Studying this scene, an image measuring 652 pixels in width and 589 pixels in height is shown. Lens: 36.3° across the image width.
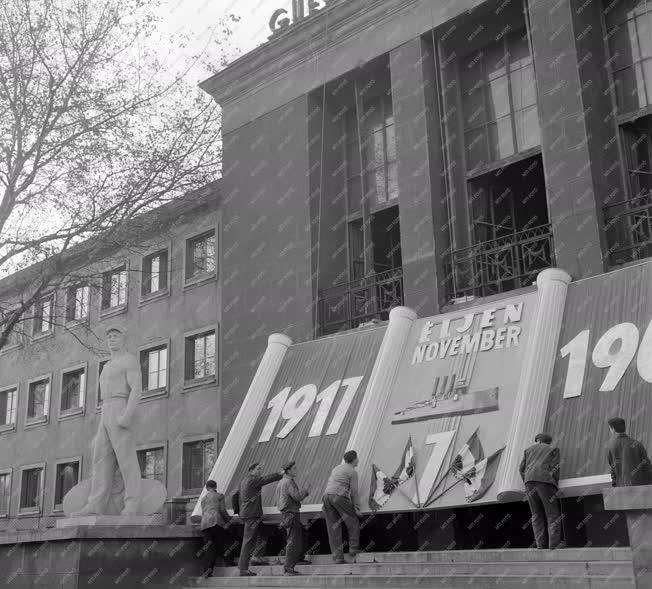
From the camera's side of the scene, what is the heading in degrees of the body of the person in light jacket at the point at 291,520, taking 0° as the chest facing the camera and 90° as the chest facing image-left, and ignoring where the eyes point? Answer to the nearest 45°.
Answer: approximately 270°

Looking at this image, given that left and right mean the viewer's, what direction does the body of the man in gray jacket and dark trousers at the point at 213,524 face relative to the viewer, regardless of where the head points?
facing away from the viewer and to the right of the viewer

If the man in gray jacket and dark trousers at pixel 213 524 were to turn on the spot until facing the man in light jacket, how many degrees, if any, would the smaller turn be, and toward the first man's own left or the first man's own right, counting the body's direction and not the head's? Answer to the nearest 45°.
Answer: approximately 90° to the first man's own right

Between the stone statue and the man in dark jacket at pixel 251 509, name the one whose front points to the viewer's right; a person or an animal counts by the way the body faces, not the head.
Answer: the man in dark jacket

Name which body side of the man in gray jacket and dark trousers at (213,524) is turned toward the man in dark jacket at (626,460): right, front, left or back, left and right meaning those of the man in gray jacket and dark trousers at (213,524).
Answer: right

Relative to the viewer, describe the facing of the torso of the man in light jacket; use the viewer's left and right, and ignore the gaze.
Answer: facing away from the viewer and to the right of the viewer

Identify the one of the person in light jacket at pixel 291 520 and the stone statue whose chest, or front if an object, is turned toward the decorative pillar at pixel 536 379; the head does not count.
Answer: the person in light jacket

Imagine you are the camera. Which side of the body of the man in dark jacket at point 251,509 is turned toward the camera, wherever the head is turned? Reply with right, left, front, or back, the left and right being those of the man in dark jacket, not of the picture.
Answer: right

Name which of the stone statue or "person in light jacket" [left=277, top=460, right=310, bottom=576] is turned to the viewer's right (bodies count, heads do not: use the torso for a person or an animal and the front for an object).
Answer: the person in light jacket

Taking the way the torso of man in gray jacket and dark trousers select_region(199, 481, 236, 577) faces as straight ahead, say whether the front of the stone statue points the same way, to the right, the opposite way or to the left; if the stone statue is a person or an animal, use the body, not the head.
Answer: the opposite way

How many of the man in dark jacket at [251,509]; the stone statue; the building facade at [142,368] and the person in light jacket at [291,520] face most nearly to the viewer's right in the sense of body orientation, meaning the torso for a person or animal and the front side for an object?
2

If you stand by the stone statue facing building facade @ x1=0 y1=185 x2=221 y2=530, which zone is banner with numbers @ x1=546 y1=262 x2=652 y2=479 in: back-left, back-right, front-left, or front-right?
back-right
